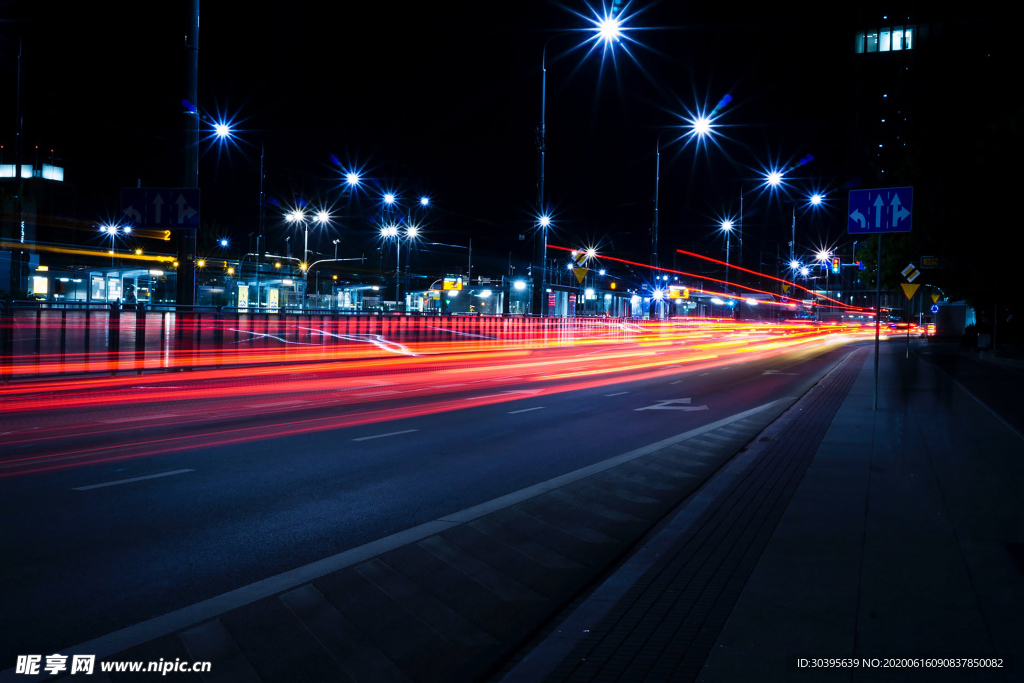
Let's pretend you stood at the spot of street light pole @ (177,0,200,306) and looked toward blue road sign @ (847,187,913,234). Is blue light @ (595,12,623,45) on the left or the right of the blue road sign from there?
left

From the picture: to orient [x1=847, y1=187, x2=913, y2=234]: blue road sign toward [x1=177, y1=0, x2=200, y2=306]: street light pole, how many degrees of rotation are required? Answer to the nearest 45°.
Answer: approximately 90° to its right

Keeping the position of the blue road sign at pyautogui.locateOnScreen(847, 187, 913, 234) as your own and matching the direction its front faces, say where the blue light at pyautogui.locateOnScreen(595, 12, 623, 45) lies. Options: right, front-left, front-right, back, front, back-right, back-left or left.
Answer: back-right

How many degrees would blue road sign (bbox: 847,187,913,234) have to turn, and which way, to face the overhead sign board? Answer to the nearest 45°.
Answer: approximately 90° to its right

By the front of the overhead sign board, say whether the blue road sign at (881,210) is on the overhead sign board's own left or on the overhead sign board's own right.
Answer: on the overhead sign board's own left

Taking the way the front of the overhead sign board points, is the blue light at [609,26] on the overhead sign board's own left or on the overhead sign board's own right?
on the overhead sign board's own left

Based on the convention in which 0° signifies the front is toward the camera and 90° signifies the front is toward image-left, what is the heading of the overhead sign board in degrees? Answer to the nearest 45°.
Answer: approximately 0°

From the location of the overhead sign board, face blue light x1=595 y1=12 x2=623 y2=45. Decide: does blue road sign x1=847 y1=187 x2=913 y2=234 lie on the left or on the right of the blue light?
right

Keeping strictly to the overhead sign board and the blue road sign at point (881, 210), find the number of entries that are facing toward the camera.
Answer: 2

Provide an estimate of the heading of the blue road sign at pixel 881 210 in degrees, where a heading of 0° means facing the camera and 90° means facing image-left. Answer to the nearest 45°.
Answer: approximately 0°
